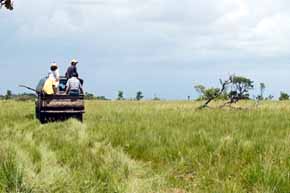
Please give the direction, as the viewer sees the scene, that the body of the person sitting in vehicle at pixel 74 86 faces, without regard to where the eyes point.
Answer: away from the camera

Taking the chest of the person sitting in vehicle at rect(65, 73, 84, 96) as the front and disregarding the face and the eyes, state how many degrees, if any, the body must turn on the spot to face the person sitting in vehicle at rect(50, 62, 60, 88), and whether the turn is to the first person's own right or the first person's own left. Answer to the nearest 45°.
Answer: approximately 45° to the first person's own left

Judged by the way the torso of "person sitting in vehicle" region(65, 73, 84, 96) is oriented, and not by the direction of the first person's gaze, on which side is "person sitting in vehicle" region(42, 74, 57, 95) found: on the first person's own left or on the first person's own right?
on the first person's own left
